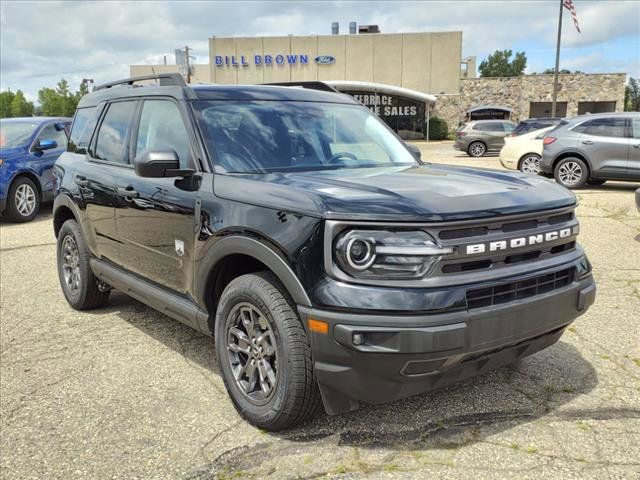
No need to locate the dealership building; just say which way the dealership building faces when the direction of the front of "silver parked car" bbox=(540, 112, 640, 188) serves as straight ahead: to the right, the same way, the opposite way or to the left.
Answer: to the right

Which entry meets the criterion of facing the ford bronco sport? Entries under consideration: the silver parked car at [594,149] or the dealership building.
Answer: the dealership building

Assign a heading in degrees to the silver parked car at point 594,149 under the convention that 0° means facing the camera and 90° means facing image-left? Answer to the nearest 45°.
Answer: approximately 270°

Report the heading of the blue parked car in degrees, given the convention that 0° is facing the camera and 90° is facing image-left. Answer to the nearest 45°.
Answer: approximately 45°

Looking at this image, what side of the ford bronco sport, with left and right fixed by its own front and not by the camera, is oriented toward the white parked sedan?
left

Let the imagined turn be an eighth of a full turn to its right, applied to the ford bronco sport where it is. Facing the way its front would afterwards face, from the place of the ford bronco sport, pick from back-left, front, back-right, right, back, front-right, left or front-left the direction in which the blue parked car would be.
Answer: back-right
